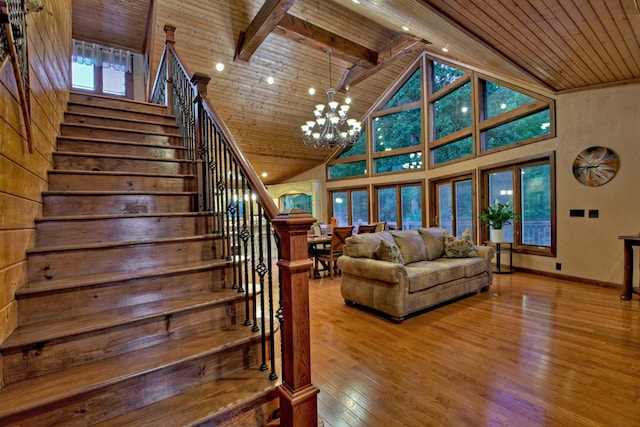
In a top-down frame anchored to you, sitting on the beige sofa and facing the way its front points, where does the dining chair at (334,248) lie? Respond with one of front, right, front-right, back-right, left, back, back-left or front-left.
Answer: back

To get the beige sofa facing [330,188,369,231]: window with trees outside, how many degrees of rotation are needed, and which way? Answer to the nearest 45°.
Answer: approximately 135° to its left

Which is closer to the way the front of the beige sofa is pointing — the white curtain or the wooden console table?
the wooden console table

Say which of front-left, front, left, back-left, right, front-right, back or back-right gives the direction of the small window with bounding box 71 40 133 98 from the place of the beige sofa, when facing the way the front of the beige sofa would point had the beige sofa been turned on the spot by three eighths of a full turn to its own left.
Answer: left

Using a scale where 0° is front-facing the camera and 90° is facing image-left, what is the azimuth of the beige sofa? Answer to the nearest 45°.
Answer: approximately 315°

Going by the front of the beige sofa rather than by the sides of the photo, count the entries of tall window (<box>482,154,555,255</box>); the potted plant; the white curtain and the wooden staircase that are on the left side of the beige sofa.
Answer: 2

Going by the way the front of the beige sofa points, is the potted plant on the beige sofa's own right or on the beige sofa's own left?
on the beige sofa's own left

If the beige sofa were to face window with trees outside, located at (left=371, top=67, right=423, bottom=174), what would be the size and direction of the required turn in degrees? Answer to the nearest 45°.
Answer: approximately 135° to its left
